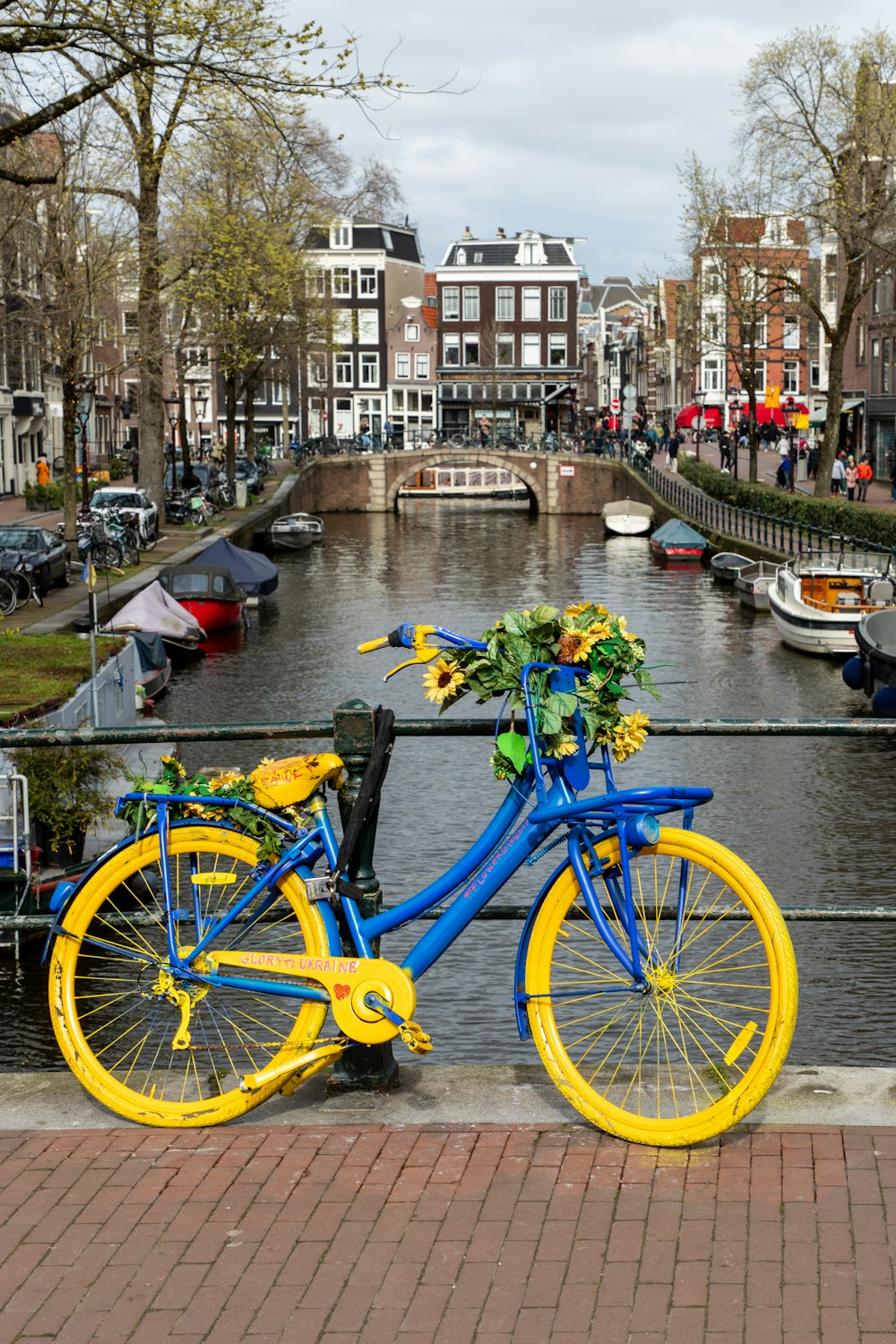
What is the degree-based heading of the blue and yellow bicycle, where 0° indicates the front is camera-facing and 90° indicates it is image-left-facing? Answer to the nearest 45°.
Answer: approximately 270°

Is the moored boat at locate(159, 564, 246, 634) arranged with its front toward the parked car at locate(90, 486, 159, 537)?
no

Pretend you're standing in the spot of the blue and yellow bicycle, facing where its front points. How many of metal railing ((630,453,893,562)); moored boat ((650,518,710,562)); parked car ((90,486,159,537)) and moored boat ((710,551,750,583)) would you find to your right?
0

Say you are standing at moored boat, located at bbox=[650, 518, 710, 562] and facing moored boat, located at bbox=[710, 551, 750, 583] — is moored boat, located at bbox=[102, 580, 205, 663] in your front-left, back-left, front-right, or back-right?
front-right

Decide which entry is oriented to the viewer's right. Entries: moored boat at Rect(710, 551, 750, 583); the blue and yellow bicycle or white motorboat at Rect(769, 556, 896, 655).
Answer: the blue and yellow bicycle

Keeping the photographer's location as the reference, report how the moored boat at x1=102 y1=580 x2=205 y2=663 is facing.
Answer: facing the viewer and to the right of the viewer

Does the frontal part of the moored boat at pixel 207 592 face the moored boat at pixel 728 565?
no

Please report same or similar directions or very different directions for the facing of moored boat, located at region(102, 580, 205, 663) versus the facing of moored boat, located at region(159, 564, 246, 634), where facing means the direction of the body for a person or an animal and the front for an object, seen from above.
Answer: same or similar directions

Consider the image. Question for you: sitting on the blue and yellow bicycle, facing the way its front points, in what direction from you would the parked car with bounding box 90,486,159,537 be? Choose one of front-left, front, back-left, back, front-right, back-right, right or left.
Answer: left

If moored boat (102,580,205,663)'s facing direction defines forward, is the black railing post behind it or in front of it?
in front

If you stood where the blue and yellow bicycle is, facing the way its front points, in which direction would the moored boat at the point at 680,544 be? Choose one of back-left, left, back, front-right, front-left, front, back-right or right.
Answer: left

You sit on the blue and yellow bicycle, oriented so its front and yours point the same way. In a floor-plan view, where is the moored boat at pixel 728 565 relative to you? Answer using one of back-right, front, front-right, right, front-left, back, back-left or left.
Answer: left
